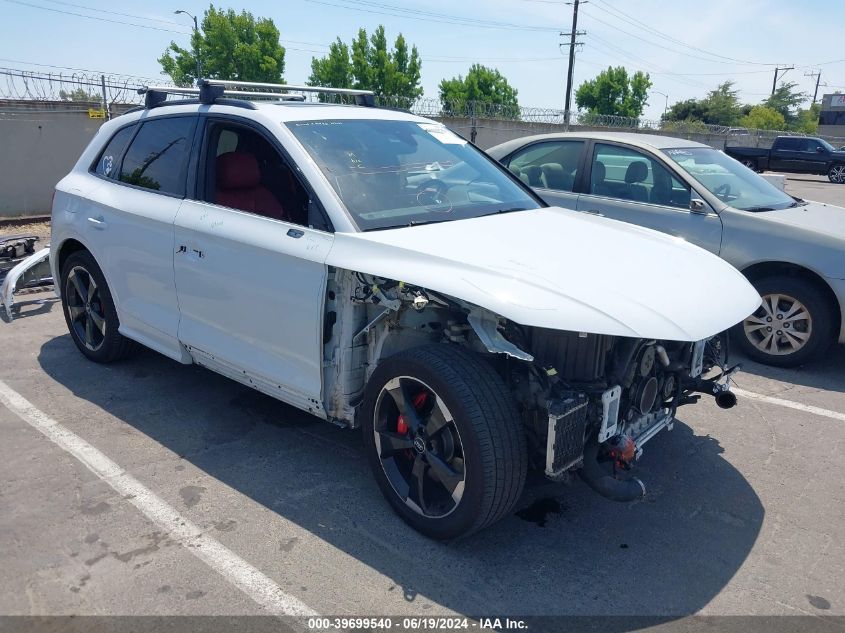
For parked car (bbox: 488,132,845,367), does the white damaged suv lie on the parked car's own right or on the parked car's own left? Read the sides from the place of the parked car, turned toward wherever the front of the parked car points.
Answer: on the parked car's own right

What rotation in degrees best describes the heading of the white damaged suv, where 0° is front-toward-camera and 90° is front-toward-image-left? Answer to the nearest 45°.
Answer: approximately 315°

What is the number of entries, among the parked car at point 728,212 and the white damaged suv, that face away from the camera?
0

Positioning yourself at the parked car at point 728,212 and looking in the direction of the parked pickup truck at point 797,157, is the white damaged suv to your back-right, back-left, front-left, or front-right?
back-left

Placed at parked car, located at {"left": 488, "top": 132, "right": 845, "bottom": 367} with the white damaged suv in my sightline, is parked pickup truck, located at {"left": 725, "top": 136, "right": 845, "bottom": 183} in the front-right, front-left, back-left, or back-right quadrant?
back-right

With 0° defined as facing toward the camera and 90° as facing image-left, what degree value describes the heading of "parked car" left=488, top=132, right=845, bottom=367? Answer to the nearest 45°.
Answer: approximately 315°

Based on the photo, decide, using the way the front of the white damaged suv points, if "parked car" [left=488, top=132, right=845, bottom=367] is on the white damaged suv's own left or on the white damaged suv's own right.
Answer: on the white damaged suv's own left

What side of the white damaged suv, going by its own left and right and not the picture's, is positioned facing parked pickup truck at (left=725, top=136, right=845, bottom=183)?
left
